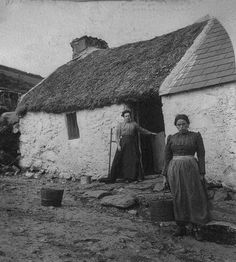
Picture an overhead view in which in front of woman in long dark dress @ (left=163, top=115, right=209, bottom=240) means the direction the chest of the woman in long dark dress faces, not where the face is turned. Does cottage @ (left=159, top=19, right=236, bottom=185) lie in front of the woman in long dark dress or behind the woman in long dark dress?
behind

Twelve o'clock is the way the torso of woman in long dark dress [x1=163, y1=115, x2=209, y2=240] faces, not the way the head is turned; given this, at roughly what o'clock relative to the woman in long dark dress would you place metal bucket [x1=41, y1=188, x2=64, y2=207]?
The metal bucket is roughly at 4 o'clock from the woman in long dark dress.

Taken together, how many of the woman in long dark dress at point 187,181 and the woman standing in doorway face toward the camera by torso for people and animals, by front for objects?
2

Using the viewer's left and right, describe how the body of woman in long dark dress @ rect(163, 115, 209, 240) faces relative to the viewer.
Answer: facing the viewer

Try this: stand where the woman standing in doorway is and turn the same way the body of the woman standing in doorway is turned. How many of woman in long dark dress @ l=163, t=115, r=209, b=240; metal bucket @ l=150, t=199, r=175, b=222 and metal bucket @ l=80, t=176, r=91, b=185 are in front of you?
2

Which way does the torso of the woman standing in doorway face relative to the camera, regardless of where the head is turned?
toward the camera

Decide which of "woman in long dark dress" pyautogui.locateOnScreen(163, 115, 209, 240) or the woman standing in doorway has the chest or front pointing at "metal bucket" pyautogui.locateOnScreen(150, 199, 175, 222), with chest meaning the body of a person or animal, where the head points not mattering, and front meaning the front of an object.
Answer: the woman standing in doorway

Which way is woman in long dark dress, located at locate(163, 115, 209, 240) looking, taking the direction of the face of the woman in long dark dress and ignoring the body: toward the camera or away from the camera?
toward the camera

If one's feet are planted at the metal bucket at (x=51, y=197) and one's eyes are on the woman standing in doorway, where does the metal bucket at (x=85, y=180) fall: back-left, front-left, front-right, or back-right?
front-left

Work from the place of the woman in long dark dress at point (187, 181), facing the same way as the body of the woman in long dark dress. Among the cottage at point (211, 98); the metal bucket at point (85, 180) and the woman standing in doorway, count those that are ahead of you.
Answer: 0

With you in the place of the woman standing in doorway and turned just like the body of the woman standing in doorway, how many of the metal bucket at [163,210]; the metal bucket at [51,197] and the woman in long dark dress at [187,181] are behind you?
0

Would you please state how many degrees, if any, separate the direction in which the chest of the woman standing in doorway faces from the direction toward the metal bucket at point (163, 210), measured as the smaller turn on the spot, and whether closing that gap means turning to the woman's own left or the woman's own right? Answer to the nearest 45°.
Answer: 0° — they already face it

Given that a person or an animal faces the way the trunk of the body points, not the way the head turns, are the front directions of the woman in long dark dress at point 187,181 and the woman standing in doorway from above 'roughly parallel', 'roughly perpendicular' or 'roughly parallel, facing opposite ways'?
roughly parallel

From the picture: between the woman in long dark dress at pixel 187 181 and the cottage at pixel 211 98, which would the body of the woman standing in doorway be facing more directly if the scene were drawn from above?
the woman in long dark dress

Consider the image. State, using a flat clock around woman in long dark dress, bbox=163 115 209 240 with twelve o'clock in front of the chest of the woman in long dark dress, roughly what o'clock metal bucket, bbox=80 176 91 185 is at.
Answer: The metal bucket is roughly at 5 o'clock from the woman in long dark dress.
